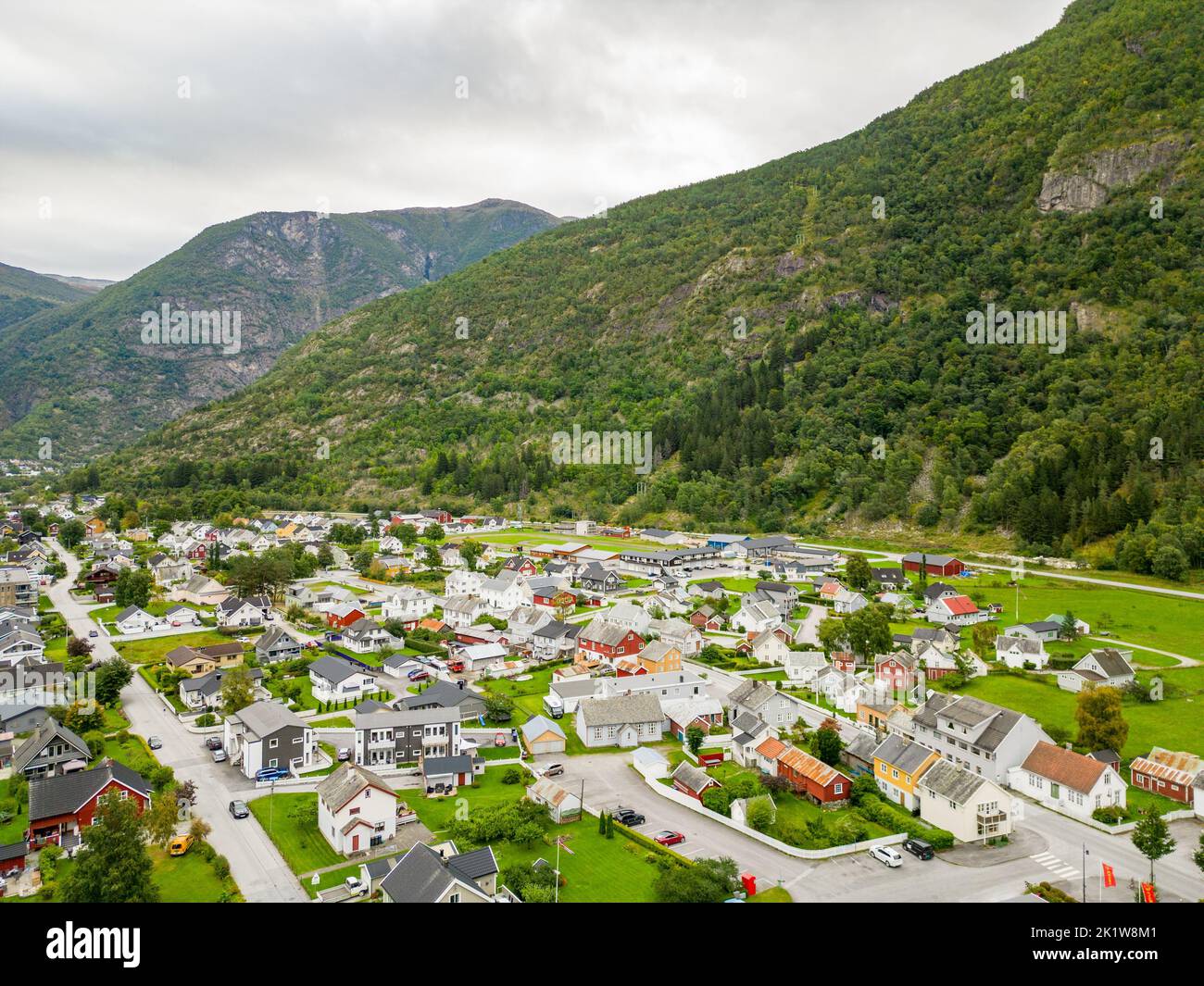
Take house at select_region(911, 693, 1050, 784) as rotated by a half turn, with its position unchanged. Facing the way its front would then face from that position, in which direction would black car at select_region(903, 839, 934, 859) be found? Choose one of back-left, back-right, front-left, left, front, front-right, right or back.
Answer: back-right

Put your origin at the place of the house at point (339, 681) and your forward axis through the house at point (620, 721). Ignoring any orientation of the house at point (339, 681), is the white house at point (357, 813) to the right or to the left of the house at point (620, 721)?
right

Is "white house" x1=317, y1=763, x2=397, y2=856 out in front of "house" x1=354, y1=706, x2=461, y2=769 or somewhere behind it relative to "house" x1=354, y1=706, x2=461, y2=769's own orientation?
in front

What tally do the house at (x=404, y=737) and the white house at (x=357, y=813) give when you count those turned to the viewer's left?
0

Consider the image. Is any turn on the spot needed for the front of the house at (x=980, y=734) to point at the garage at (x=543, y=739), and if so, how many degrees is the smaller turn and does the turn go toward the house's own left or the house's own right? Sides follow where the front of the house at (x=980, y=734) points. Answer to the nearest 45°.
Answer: approximately 45° to the house's own right
